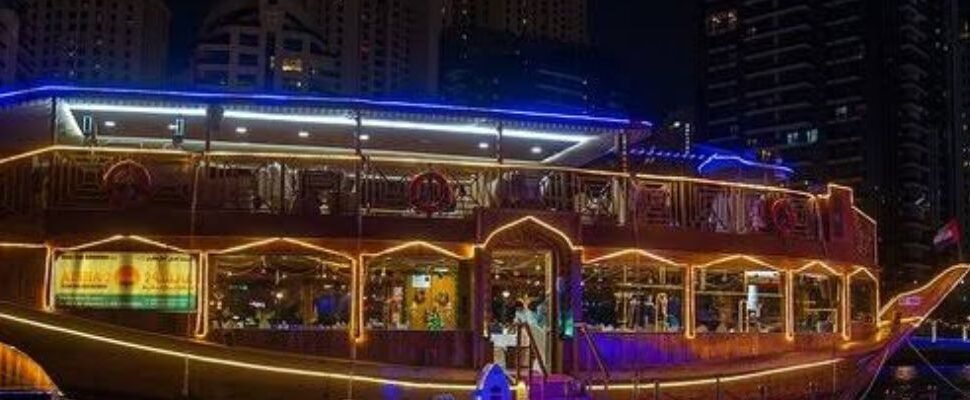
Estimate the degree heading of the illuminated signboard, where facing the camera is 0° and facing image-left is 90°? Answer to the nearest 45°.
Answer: approximately 0°

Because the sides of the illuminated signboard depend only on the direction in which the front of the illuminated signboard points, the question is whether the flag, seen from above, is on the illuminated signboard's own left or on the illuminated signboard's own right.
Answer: on the illuminated signboard's own left
